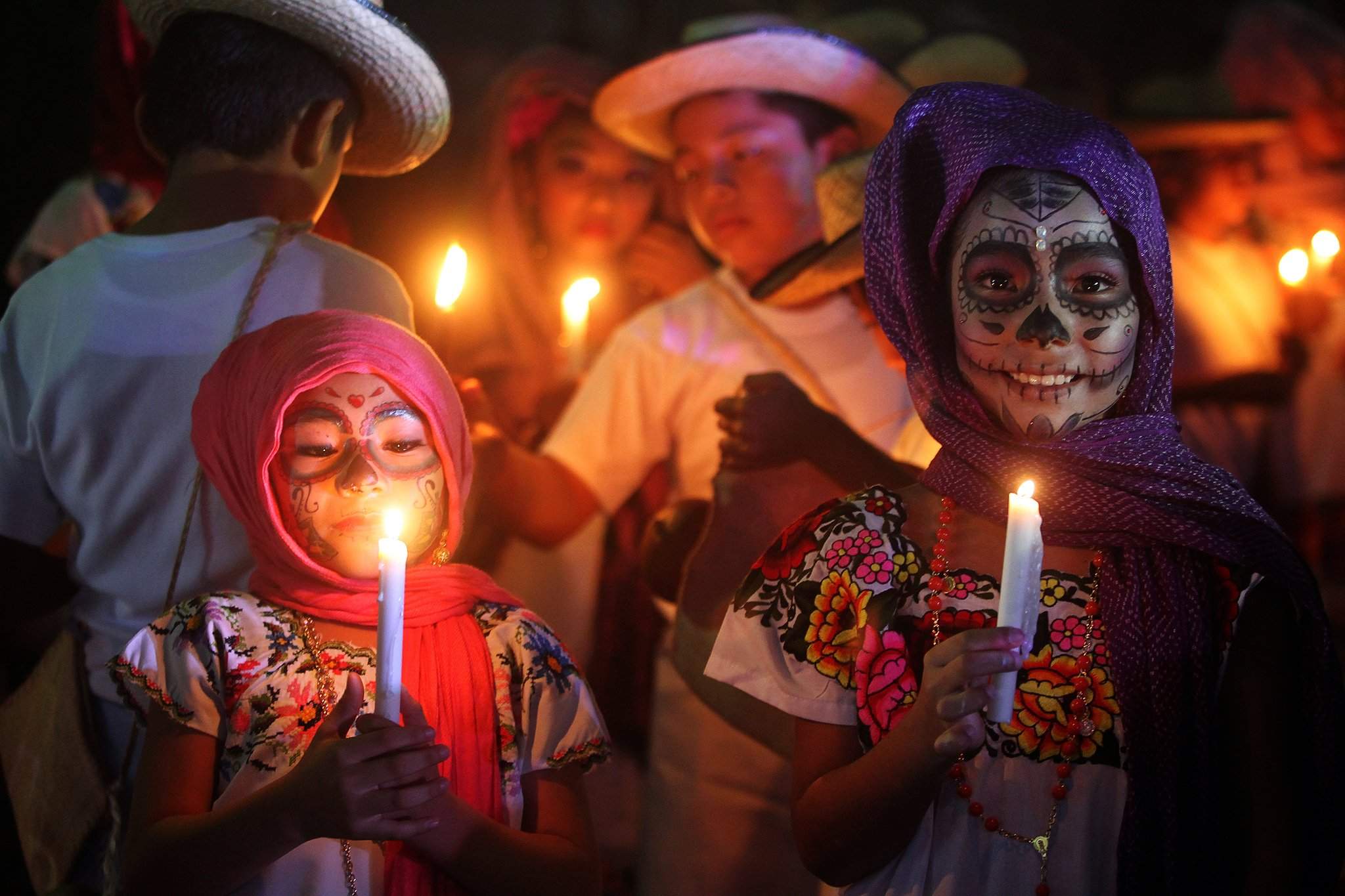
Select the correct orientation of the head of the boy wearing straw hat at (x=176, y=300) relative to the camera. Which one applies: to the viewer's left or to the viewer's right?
to the viewer's right

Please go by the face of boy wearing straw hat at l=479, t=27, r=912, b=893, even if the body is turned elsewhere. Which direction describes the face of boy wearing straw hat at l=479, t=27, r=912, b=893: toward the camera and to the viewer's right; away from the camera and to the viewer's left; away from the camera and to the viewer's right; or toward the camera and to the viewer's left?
toward the camera and to the viewer's left

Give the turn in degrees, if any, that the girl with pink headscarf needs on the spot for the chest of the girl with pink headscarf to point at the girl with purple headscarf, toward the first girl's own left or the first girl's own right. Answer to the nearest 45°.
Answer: approximately 90° to the first girl's own left

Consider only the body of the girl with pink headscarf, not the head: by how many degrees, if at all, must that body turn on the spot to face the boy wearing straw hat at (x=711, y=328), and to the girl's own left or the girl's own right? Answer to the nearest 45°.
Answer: approximately 135° to the girl's own left

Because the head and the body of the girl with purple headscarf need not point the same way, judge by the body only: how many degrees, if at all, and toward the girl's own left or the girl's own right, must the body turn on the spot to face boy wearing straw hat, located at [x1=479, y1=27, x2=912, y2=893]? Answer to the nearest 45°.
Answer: approximately 135° to the girl's own right

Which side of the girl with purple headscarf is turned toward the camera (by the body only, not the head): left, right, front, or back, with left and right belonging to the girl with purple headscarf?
front

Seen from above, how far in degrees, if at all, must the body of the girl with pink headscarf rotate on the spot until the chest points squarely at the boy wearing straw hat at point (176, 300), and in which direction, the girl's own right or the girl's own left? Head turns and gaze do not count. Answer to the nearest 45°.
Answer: approximately 135° to the girl's own right

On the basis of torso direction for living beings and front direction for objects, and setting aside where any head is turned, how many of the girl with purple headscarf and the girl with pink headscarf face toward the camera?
2

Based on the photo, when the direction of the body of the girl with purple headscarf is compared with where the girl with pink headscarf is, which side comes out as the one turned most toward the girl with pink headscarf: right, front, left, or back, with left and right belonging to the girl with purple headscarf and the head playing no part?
right

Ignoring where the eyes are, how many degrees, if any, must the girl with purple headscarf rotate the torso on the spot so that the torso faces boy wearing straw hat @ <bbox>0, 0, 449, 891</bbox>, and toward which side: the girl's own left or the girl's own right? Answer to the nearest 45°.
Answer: approximately 90° to the girl's own right

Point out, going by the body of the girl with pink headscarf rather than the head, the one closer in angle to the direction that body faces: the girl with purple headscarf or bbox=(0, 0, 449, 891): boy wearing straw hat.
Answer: the girl with purple headscarf

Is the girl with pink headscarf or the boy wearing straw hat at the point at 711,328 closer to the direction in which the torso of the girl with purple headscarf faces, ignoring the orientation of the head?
the girl with pink headscarf

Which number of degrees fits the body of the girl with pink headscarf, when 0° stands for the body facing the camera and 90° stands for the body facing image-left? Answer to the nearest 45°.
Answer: approximately 0°
